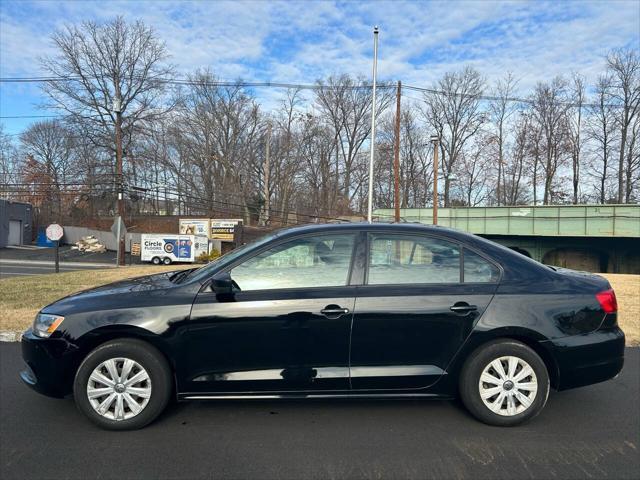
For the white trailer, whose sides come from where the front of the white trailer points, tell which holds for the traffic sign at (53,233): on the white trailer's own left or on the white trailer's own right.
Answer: on the white trailer's own right

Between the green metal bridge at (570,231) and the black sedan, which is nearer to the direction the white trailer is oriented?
the green metal bridge

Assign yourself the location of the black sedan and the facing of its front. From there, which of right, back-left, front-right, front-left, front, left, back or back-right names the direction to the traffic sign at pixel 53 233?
front-right

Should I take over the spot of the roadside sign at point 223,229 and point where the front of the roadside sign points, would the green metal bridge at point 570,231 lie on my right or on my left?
on my left

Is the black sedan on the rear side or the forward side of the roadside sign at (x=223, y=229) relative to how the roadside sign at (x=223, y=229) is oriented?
on the forward side

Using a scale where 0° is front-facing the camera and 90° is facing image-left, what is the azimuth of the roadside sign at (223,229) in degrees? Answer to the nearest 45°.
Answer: approximately 0°

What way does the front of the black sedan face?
to the viewer's left

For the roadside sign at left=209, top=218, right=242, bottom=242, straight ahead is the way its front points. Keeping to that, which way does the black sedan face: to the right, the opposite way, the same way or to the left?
to the right

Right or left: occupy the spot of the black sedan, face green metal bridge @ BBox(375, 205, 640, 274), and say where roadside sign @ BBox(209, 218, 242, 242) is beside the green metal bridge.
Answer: left
